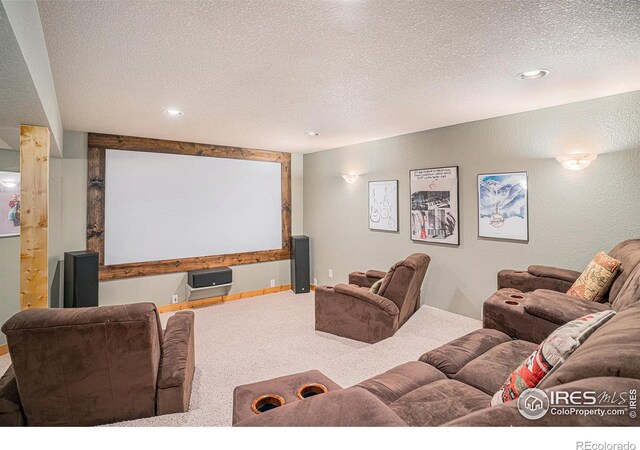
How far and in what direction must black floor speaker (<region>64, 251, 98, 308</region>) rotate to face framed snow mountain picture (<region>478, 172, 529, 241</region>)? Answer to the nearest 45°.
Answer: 0° — it already faces it

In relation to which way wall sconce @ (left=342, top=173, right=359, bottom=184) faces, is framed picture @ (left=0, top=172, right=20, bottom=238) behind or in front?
in front

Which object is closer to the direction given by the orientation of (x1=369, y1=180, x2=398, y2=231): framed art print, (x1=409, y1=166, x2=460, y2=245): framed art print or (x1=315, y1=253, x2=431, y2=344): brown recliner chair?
the brown recliner chair

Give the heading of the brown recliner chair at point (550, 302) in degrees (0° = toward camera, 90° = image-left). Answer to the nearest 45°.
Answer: approximately 90°

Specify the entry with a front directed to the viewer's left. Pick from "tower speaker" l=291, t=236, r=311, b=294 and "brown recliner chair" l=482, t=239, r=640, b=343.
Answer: the brown recliner chair

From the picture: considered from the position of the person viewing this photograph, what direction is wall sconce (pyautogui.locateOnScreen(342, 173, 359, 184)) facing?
facing the viewer and to the left of the viewer

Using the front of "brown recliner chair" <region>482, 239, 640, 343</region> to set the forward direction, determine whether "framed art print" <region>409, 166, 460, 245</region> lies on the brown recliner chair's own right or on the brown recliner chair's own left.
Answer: on the brown recliner chair's own right

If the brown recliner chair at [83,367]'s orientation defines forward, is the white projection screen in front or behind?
in front

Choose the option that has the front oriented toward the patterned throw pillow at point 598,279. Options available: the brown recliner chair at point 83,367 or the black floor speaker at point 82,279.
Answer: the black floor speaker

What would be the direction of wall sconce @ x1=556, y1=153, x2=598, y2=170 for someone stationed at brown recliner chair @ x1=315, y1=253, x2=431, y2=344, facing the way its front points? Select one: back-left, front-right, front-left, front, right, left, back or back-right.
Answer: back-right

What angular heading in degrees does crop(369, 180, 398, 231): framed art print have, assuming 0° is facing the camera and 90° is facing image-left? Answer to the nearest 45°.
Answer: approximately 45°

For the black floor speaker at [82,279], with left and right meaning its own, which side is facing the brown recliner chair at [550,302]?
front

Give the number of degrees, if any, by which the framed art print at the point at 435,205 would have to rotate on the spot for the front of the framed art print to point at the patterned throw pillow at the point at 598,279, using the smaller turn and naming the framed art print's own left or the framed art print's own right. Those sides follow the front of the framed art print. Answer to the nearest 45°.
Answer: approximately 90° to the framed art print's own left

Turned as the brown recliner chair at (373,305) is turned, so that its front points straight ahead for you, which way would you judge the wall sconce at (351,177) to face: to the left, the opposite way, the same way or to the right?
to the left

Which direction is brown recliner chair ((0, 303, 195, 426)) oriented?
away from the camera

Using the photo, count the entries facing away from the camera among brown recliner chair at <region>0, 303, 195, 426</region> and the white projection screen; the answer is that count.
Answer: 1

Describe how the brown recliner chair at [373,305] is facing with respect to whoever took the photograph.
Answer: facing away from the viewer and to the left of the viewer

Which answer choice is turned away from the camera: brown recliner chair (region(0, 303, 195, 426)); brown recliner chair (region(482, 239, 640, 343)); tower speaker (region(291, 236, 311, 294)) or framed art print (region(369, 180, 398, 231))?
brown recliner chair (region(0, 303, 195, 426))
